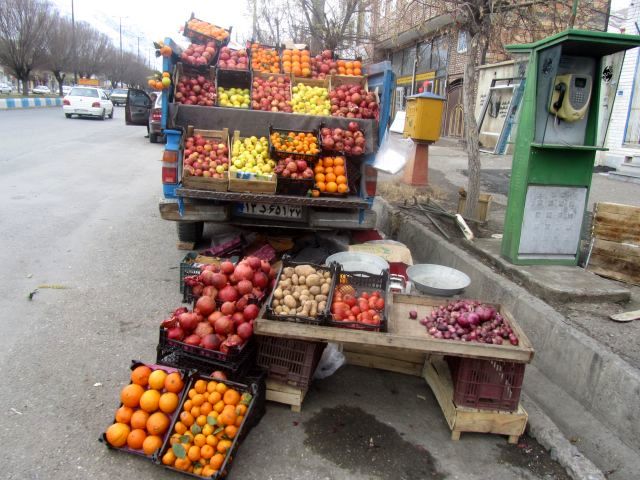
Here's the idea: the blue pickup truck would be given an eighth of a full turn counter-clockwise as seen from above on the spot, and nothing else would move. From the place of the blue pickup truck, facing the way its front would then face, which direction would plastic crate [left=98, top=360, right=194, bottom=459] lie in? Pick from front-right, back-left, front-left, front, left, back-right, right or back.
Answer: back-left

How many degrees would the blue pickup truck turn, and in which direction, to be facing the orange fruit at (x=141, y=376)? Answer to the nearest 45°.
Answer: approximately 180°

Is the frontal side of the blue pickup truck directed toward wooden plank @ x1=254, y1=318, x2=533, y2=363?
no

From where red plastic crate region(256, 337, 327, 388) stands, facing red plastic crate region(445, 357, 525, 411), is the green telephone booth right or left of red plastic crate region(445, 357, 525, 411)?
left

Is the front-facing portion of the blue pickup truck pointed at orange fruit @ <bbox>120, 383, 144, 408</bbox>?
no

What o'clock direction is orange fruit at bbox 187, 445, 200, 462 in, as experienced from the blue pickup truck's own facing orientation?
The orange fruit is roughly at 6 o'clock from the blue pickup truck.

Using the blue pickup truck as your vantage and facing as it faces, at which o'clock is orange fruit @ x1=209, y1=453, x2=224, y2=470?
The orange fruit is roughly at 6 o'clock from the blue pickup truck.

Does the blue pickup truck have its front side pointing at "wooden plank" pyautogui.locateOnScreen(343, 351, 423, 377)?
no

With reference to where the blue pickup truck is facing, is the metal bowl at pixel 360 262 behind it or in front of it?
behind

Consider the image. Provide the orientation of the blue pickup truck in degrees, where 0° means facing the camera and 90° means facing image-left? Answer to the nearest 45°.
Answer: approximately 180°

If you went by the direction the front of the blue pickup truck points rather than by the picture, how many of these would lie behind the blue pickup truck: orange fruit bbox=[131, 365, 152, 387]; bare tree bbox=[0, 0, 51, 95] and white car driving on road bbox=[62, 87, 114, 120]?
1

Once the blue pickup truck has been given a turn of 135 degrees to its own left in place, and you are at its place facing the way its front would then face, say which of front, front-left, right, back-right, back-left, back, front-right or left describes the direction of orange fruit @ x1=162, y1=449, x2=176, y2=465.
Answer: front-left

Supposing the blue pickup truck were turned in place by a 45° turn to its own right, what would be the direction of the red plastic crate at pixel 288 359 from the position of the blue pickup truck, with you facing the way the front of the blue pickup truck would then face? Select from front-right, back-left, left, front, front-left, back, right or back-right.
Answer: back-right

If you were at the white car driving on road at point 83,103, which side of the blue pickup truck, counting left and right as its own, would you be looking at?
front

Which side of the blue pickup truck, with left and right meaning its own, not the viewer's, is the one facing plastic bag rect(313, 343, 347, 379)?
back

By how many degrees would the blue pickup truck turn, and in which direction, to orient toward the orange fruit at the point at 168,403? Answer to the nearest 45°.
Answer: approximately 180°

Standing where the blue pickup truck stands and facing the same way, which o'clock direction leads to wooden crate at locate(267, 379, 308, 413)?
The wooden crate is roughly at 6 o'clock from the blue pickup truck.

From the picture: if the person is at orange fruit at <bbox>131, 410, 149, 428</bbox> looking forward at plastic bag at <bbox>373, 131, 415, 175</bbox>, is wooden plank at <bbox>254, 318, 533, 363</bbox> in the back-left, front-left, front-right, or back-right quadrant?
front-right

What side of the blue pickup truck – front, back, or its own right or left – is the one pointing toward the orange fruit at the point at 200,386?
back

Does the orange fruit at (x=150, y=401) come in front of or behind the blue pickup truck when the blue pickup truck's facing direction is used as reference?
behind

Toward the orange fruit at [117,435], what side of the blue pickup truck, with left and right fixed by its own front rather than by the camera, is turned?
back

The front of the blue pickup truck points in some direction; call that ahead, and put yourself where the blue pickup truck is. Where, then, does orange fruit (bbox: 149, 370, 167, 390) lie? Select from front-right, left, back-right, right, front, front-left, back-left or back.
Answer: back

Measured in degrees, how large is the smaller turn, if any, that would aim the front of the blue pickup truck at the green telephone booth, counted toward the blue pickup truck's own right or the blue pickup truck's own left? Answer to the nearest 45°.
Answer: approximately 90° to the blue pickup truck's own right
